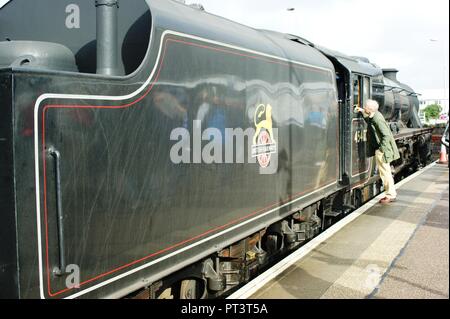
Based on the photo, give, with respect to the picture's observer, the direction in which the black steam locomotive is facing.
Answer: facing away from the viewer and to the right of the viewer

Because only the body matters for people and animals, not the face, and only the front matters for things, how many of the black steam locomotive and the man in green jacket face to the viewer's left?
1

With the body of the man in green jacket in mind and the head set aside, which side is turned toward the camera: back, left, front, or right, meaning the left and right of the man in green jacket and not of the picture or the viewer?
left

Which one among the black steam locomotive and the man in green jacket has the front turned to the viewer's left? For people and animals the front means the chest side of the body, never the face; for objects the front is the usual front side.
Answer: the man in green jacket
